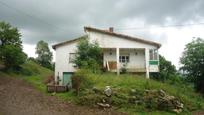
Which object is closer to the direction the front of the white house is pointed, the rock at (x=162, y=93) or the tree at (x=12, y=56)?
the rock

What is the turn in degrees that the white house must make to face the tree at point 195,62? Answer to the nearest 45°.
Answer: approximately 90° to its left

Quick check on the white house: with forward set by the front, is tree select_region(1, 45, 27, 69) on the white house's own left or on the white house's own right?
on the white house's own right

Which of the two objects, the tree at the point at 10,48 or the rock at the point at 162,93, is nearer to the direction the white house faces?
the rock

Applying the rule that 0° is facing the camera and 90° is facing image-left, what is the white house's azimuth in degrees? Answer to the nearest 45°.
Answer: approximately 0°

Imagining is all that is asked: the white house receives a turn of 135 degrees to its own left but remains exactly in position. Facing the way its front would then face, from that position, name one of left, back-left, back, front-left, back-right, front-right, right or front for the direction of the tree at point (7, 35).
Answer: left

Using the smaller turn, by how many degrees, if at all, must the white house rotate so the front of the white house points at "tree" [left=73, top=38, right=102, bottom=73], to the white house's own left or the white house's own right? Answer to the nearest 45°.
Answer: approximately 45° to the white house's own right
